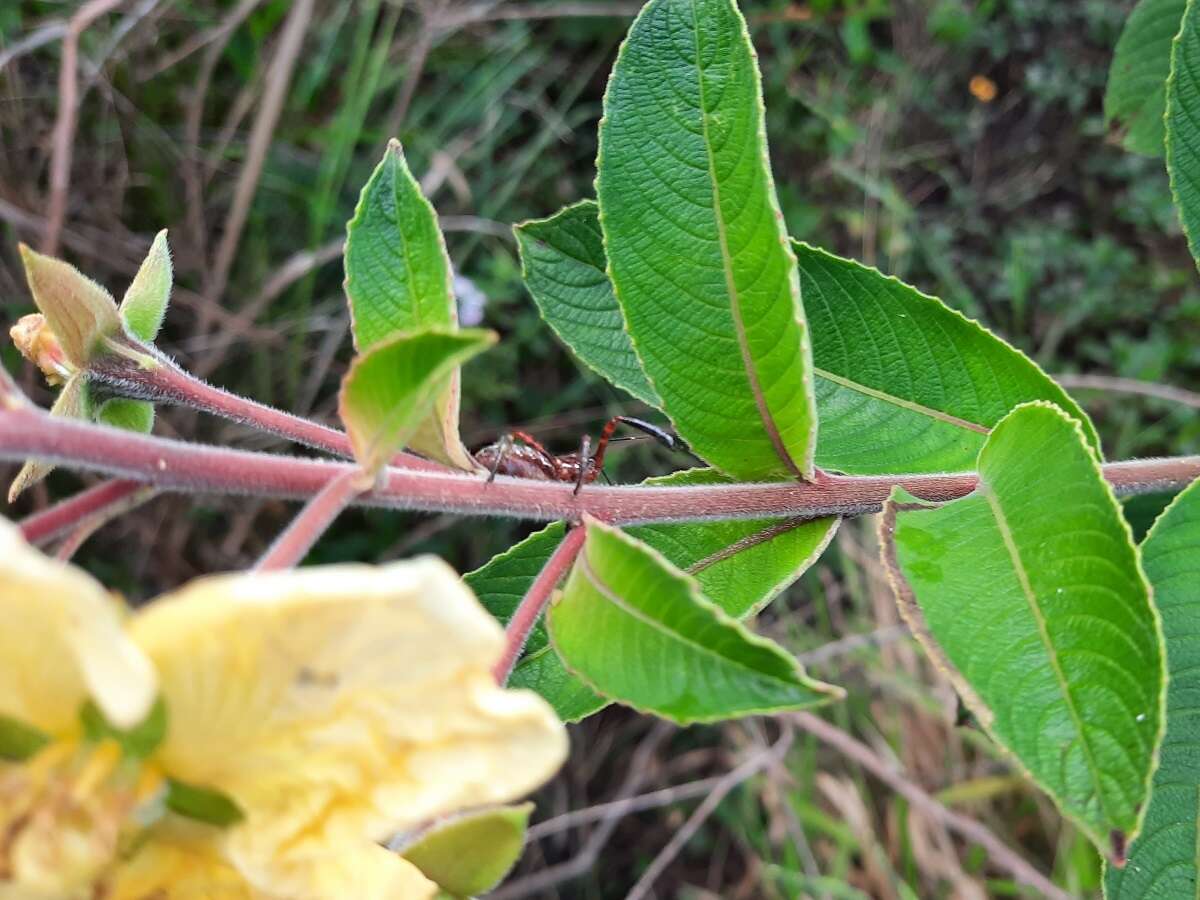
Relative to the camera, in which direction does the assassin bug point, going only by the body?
to the viewer's right

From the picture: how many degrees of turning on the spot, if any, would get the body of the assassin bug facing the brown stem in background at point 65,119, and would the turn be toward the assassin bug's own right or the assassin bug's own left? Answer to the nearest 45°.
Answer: approximately 135° to the assassin bug's own left

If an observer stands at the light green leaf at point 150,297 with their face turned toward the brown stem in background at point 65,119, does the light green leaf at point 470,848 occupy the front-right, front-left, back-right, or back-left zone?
back-right

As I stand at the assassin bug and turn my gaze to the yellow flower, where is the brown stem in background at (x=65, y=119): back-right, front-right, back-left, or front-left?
back-right
